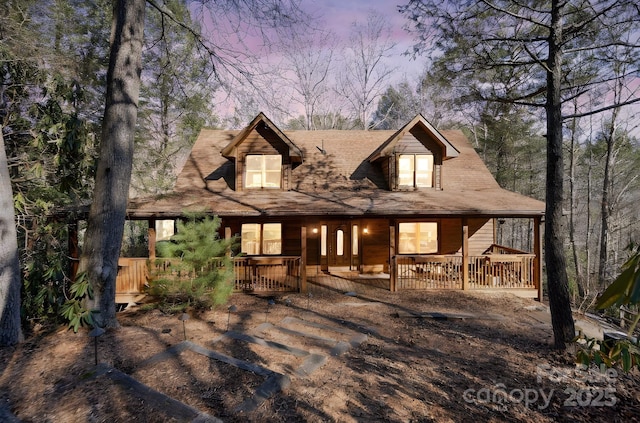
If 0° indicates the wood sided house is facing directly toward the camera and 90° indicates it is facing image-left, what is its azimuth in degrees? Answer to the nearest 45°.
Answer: approximately 0°
